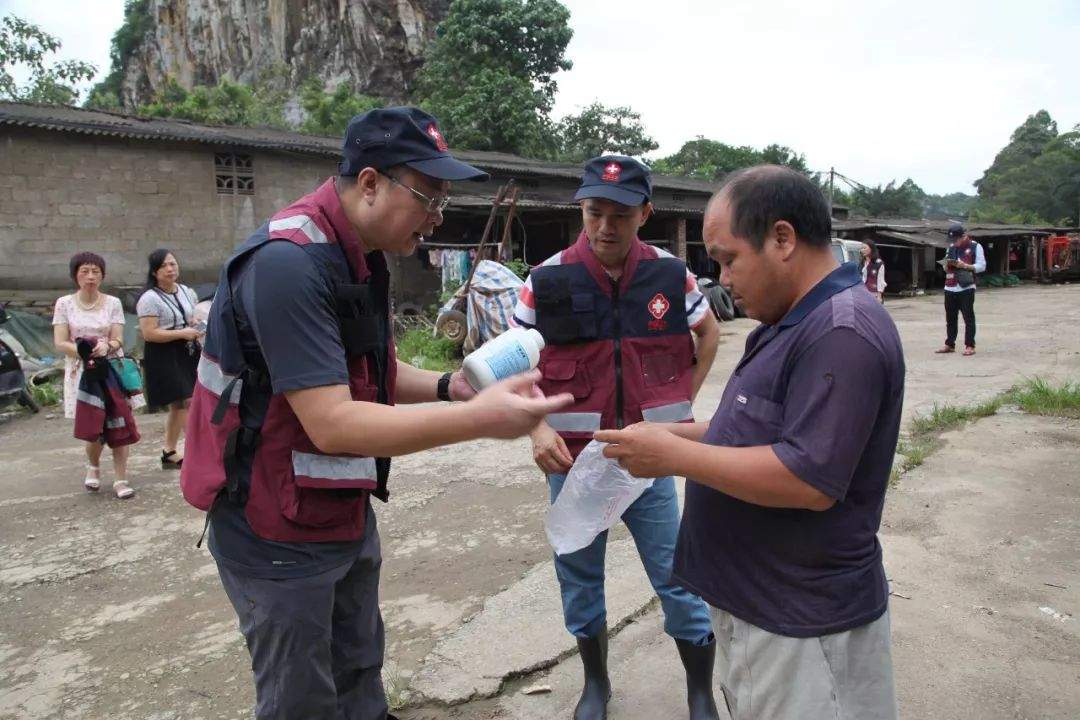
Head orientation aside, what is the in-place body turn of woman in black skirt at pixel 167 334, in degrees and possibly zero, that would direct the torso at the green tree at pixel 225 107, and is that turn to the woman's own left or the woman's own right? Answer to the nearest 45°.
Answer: approximately 135° to the woman's own left

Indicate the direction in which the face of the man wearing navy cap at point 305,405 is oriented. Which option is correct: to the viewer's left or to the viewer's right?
to the viewer's right

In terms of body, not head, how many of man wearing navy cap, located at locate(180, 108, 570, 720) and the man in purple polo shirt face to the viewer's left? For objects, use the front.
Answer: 1

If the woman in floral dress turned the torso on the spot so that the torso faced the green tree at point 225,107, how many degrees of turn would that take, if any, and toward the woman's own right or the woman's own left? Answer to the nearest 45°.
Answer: approximately 180°

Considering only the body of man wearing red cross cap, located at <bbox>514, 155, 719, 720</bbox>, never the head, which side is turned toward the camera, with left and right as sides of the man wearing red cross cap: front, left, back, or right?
front

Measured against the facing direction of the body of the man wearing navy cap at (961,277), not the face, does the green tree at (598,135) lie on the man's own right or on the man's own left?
on the man's own right

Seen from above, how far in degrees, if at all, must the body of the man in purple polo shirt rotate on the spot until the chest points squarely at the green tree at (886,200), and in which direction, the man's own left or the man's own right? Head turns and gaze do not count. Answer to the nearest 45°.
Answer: approximately 90° to the man's own right

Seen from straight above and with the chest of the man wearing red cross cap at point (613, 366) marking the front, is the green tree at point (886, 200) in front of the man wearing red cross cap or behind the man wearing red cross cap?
behind

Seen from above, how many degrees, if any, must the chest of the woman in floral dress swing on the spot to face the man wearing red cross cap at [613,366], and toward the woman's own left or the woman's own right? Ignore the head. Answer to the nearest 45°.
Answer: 0° — they already face them

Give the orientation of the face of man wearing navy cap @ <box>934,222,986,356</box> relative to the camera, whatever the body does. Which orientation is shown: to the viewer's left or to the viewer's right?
to the viewer's left

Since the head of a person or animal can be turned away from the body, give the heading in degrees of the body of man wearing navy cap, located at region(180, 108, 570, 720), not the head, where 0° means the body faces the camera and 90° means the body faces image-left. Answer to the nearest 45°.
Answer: approximately 270°

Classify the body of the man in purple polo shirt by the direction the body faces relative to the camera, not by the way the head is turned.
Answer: to the viewer's left
